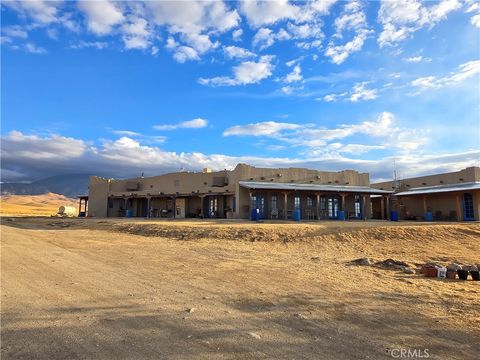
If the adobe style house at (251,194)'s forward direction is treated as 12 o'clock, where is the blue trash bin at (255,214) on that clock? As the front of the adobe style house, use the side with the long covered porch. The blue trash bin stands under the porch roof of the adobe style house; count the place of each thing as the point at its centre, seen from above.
The blue trash bin is roughly at 12 o'clock from the adobe style house.

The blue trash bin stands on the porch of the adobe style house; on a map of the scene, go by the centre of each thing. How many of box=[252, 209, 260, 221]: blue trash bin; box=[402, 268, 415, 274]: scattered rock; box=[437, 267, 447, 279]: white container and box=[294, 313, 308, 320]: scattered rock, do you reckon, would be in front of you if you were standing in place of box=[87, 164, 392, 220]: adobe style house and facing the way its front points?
4

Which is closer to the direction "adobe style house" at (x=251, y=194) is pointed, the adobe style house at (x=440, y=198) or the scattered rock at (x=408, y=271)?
the scattered rock

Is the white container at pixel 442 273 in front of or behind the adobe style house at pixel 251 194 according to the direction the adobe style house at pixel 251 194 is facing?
in front

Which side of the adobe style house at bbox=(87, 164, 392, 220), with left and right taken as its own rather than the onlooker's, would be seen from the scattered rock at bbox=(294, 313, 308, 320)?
front

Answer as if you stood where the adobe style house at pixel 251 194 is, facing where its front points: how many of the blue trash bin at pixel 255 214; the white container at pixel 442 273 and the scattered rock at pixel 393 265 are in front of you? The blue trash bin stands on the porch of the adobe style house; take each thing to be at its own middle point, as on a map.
3

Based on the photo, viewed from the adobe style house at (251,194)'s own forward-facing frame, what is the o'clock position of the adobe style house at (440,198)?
the adobe style house at (440,198) is roughly at 9 o'clock from the adobe style house at (251,194).

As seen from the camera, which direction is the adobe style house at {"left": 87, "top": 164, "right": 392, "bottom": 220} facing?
toward the camera

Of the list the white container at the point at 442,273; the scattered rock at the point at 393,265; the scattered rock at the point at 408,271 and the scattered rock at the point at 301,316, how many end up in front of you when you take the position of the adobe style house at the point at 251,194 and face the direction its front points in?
4

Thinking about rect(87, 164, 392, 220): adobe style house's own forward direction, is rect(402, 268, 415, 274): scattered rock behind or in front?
in front

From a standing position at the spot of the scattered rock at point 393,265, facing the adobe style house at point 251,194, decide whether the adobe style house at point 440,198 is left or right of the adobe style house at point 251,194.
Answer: right

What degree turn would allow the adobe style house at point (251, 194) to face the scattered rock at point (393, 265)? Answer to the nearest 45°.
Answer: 0° — it already faces it
